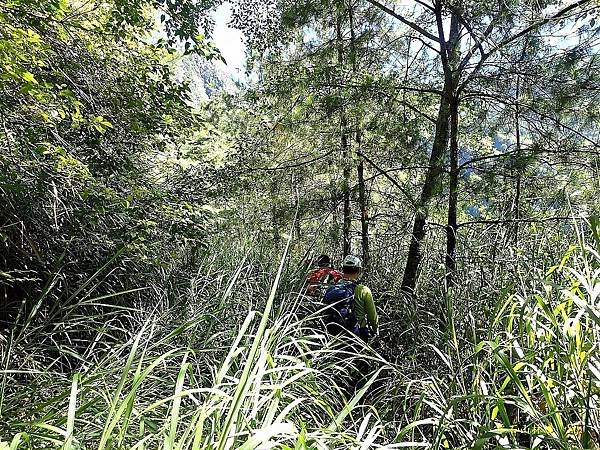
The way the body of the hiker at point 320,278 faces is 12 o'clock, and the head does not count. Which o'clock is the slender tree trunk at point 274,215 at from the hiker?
The slender tree trunk is roughly at 11 o'clock from the hiker.

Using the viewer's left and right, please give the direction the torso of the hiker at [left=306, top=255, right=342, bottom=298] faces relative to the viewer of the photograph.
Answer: facing away from the viewer

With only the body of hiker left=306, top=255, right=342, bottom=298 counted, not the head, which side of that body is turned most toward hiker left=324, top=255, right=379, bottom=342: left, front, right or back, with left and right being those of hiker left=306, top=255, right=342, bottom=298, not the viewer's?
back

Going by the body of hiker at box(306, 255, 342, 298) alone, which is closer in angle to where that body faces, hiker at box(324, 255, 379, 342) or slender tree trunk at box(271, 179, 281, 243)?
the slender tree trunk
